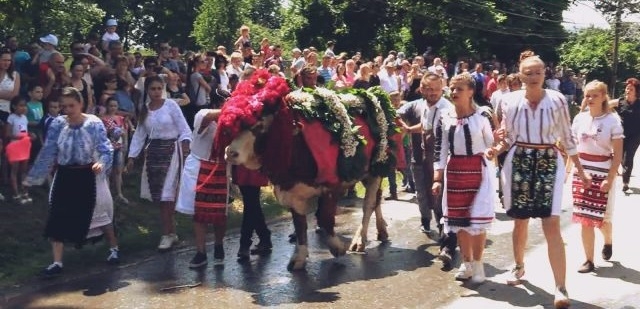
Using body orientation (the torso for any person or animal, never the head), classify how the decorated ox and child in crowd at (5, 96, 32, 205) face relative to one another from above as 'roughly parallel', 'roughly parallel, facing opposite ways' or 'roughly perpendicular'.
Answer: roughly perpendicular

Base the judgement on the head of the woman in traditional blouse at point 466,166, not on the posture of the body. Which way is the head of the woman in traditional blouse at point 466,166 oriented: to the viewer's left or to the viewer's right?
to the viewer's left

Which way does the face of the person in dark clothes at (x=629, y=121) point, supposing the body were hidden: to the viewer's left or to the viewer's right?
to the viewer's left

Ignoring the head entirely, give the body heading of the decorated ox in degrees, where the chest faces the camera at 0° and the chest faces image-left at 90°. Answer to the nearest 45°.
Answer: approximately 45°

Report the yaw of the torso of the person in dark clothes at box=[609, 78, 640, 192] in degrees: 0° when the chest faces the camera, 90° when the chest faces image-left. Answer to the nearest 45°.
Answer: approximately 45°
